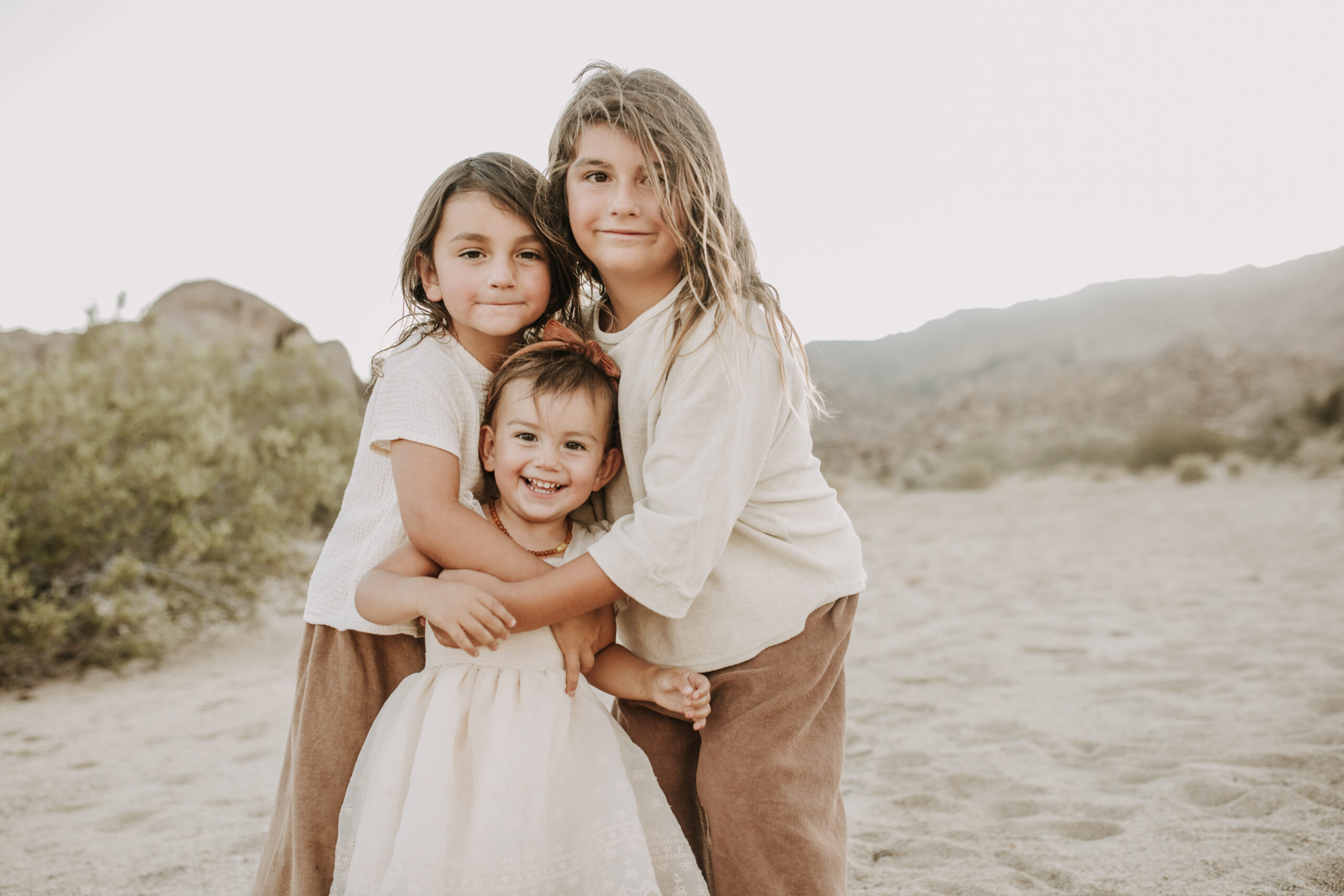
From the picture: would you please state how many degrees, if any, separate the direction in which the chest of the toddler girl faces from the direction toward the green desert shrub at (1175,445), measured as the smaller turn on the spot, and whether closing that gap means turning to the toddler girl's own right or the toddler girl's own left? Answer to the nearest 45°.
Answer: approximately 135° to the toddler girl's own left

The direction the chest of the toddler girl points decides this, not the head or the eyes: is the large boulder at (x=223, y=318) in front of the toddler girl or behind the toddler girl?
behind

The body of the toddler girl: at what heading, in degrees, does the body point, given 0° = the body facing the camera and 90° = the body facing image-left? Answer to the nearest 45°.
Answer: approximately 0°
